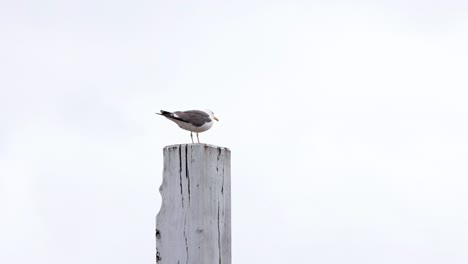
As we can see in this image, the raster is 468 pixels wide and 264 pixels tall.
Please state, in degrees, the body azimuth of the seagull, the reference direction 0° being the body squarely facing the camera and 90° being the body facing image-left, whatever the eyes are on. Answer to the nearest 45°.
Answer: approximately 270°
